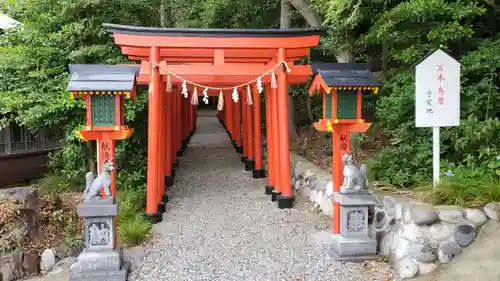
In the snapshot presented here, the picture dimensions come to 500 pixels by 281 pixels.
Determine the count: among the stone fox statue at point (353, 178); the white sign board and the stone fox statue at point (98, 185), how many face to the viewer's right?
1

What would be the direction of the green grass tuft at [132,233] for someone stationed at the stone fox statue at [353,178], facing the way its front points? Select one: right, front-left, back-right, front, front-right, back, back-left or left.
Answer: front-right

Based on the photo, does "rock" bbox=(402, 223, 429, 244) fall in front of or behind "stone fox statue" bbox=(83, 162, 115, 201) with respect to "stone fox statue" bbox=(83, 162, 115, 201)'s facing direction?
in front

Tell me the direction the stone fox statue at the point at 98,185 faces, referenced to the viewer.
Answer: facing to the right of the viewer

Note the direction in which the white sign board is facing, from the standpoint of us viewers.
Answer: facing the viewer

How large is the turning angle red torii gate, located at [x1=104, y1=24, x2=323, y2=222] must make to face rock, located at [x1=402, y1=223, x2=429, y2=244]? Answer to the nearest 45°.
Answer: approximately 45° to its left

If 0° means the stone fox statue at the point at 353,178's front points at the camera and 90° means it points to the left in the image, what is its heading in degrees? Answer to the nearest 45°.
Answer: approximately 45°

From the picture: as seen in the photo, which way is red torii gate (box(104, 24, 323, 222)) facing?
toward the camera

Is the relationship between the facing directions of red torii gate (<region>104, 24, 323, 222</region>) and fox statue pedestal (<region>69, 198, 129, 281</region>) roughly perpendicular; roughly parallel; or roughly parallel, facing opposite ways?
roughly parallel

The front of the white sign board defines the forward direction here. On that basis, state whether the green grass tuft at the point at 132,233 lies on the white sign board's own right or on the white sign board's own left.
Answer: on the white sign board's own right
